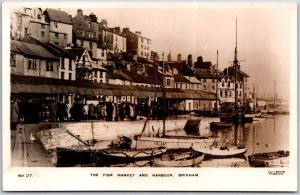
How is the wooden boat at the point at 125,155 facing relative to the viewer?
to the viewer's right

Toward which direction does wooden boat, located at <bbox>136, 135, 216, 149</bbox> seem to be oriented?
to the viewer's left

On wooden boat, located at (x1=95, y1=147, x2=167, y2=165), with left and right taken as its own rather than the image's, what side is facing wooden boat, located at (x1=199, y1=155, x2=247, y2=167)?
front

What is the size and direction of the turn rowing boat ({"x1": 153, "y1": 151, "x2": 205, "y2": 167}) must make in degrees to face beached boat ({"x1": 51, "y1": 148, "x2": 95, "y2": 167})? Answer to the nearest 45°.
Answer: approximately 180°

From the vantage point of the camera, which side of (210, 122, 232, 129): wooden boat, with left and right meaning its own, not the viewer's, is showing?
right

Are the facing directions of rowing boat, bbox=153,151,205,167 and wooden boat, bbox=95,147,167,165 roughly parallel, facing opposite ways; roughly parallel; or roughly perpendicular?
roughly parallel
